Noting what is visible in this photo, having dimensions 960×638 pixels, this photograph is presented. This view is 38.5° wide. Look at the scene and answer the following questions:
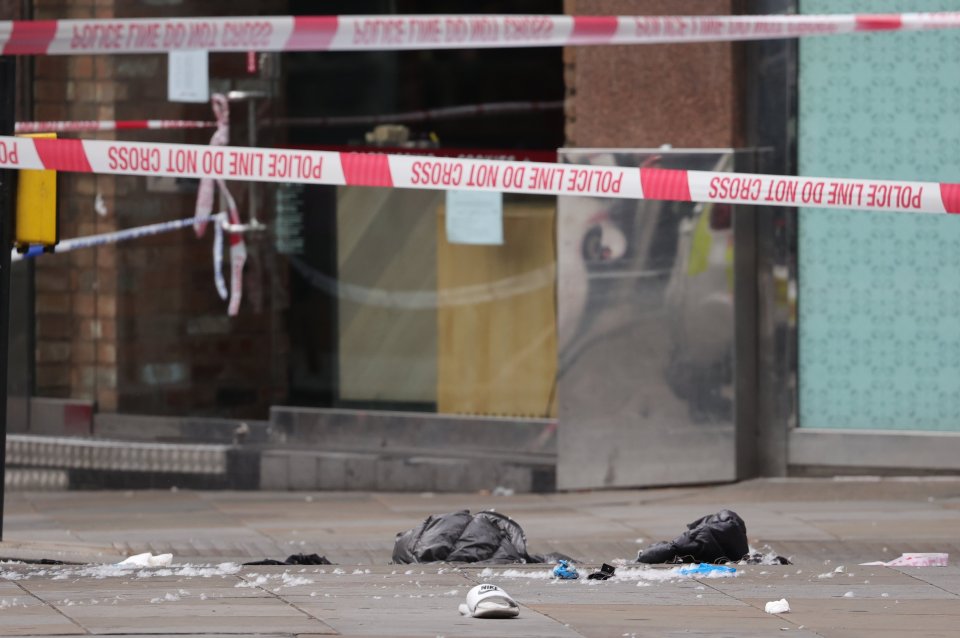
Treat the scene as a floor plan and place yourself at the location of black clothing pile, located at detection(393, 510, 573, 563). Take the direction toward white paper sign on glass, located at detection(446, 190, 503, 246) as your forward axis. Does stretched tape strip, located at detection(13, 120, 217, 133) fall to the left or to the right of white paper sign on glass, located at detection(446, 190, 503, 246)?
left

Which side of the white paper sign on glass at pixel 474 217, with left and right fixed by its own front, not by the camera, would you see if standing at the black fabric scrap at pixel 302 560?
front

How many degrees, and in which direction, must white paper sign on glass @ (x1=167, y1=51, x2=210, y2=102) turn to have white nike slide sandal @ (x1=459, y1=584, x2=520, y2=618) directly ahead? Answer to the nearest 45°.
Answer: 0° — it already faces it

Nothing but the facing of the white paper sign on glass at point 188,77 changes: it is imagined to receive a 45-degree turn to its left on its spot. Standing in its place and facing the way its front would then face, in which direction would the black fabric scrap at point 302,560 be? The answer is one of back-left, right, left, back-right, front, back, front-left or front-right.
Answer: front-right

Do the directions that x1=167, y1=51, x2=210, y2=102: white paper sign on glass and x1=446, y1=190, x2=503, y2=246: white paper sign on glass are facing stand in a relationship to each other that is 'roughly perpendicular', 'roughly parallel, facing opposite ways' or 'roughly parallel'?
roughly parallel

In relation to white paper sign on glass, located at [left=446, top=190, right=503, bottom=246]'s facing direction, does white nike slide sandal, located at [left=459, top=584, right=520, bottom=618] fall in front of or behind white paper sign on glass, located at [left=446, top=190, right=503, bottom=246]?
in front

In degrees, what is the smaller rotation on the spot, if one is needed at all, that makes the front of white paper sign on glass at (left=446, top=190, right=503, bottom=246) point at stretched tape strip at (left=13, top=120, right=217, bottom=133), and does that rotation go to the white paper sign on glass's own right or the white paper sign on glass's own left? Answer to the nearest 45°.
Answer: approximately 90° to the white paper sign on glass's own right

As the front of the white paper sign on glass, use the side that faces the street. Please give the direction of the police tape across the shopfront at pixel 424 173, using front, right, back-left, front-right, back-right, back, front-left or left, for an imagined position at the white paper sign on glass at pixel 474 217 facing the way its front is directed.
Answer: front

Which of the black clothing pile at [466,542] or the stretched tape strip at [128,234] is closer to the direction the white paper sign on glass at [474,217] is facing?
the black clothing pile

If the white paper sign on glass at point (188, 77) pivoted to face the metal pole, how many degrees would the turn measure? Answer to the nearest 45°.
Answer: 0° — it already faces it

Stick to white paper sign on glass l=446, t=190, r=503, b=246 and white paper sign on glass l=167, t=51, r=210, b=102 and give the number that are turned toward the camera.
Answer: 2

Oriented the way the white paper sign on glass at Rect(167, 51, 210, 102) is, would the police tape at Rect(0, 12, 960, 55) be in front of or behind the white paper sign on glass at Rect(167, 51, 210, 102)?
in front

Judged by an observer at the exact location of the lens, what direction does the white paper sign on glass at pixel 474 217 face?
facing the viewer

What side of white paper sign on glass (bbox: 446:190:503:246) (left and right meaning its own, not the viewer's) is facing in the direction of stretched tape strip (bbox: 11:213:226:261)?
right
